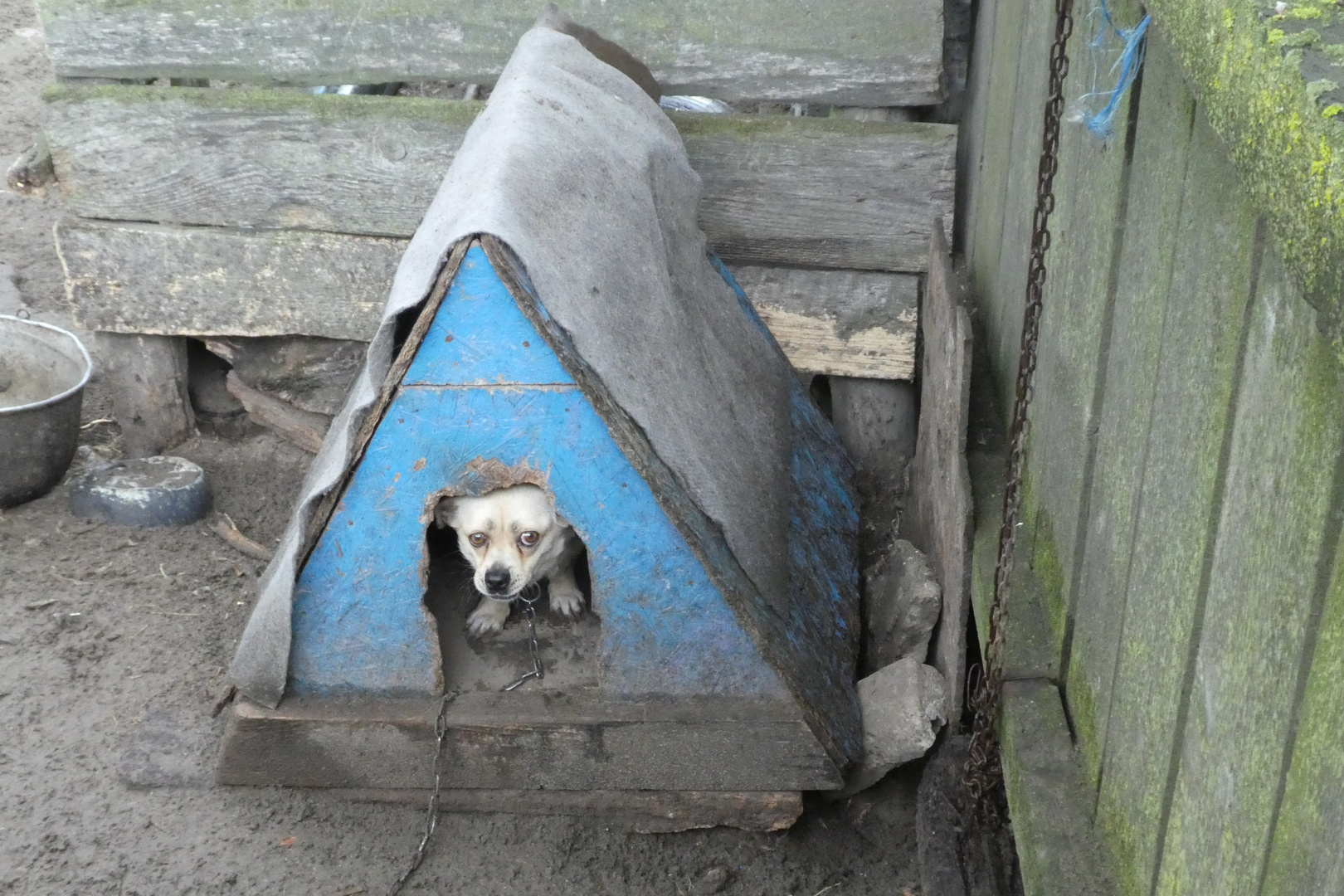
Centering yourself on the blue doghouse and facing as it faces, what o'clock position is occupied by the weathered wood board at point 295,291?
The weathered wood board is roughly at 5 o'clock from the blue doghouse.

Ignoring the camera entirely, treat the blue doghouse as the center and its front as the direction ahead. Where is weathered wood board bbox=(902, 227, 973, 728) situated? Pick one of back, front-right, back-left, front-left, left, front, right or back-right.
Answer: left

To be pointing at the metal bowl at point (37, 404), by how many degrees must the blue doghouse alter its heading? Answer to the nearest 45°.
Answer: approximately 135° to its right

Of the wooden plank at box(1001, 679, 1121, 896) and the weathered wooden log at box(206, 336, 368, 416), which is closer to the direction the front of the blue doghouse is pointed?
the wooden plank

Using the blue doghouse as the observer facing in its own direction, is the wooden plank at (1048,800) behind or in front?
in front

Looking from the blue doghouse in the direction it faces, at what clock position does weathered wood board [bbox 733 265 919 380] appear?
The weathered wood board is roughly at 7 o'clock from the blue doghouse.

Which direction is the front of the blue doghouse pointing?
toward the camera

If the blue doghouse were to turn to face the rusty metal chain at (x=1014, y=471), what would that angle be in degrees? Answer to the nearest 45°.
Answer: approximately 45° to its left

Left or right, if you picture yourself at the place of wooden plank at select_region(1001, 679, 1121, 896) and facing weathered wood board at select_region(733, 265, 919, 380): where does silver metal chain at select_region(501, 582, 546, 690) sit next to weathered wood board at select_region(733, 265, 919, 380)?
left

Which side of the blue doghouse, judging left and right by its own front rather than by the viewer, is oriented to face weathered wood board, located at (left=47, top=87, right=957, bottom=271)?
back
